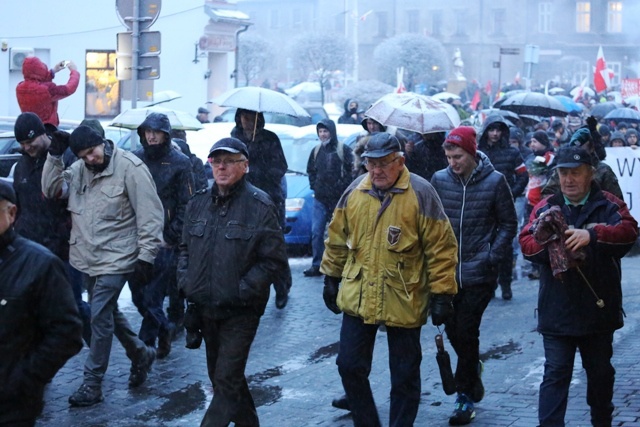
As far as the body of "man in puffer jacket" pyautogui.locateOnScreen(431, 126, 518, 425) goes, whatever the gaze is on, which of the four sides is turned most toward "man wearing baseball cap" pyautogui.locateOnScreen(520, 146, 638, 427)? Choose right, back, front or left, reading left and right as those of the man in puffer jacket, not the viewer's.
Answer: left

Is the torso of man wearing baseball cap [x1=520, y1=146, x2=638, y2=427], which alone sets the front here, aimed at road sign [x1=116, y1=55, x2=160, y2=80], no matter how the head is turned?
no

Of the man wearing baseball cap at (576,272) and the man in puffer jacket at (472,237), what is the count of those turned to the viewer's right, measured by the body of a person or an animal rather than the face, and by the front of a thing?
0

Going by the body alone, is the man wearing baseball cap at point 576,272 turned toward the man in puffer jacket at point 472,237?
no

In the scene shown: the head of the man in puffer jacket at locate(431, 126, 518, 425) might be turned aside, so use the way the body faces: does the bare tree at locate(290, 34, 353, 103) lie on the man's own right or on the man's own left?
on the man's own right

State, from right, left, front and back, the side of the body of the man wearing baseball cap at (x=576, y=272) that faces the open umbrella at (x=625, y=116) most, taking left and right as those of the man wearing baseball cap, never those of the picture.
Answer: back

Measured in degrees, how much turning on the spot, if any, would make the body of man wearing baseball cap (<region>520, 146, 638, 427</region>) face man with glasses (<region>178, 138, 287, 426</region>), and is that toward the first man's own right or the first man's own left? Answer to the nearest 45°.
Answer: approximately 90° to the first man's own right

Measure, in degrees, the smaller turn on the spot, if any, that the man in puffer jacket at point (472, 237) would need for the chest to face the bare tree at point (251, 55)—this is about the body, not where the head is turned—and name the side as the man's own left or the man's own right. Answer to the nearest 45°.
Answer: approximately 135° to the man's own right

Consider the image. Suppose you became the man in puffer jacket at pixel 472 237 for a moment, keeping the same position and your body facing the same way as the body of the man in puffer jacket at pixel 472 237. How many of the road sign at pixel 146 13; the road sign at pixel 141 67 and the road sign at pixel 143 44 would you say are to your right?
3

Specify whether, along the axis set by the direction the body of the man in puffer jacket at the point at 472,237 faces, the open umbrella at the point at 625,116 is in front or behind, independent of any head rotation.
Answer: behind

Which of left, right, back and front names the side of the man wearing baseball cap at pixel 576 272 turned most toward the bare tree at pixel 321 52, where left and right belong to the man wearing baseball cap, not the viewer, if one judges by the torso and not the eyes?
back

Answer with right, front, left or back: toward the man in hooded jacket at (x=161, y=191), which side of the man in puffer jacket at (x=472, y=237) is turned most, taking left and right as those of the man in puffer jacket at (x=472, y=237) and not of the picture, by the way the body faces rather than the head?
right

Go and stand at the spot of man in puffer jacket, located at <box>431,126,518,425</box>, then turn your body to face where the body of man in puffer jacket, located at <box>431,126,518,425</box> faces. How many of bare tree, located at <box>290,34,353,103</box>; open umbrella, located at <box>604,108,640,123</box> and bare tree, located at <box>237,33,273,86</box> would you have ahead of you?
0

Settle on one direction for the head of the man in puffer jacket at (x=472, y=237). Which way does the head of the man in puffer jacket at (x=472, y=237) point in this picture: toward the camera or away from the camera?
toward the camera

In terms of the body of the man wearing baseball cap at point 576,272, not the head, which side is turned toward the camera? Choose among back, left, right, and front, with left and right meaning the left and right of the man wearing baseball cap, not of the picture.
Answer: front
